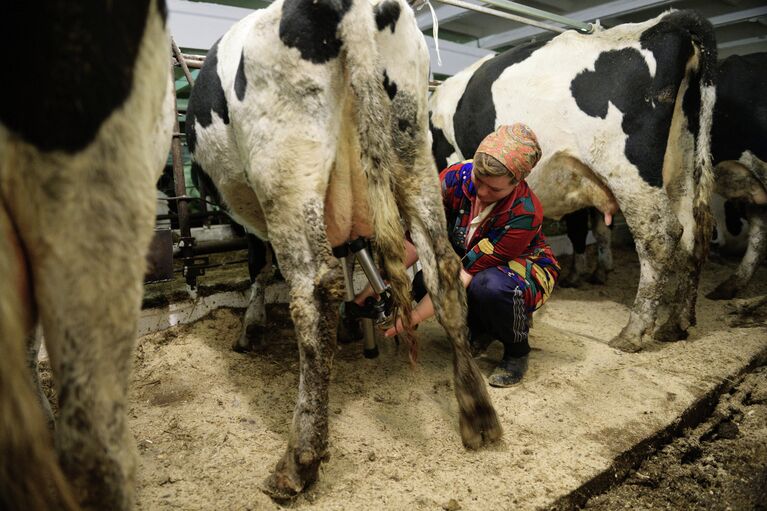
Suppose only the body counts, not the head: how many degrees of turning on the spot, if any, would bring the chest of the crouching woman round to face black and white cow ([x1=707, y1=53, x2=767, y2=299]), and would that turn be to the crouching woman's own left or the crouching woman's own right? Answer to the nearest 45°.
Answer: approximately 180°

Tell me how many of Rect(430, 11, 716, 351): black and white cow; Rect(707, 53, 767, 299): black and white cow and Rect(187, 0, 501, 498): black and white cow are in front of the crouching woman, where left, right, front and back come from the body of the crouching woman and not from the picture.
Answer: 1

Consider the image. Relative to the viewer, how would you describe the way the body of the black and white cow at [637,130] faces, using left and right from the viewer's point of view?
facing away from the viewer and to the left of the viewer

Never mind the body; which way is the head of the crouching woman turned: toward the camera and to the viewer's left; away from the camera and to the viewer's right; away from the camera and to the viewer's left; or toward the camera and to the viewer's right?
toward the camera and to the viewer's left

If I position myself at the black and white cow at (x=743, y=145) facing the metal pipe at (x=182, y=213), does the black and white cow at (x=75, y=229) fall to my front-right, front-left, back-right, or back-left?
front-left

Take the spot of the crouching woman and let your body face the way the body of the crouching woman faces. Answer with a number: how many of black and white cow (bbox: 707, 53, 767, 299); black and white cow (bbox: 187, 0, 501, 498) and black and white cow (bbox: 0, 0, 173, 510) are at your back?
1

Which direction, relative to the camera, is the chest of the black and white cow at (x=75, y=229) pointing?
away from the camera

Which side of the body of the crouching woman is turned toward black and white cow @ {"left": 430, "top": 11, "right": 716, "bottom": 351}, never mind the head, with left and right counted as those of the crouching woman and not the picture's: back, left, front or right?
back

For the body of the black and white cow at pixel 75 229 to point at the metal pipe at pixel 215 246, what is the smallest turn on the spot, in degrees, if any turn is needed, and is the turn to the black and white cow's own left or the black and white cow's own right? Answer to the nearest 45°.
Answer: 0° — it already faces it

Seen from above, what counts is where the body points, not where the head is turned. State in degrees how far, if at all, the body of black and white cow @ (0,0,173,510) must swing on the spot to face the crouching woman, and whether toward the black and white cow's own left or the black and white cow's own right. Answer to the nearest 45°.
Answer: approximately 45° to the black and white cow's own right

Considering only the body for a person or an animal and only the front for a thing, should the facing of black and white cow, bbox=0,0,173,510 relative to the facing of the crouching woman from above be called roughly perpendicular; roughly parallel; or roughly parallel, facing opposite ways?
roughly perpendicular

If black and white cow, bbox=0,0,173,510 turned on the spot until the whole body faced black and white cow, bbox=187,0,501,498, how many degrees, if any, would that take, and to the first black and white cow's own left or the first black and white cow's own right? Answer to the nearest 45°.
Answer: approximately 45° to the first black and white cow's own right

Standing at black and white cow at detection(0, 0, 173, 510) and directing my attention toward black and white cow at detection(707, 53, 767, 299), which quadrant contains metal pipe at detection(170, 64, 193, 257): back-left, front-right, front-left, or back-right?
front-left

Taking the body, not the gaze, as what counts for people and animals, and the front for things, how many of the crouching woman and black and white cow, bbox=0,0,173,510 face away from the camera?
1

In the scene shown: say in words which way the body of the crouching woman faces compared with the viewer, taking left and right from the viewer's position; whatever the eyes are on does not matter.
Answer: facing the viewer and to the left of the viewer
